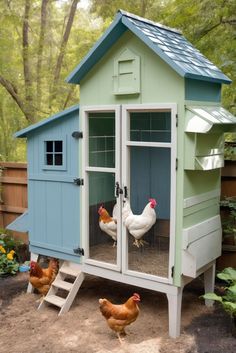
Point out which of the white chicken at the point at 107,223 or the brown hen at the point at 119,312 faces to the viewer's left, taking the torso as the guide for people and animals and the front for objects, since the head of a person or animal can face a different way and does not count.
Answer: the white chicken

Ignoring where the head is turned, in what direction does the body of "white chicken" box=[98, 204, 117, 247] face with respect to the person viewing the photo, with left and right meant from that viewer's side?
facing to the left of the viewer

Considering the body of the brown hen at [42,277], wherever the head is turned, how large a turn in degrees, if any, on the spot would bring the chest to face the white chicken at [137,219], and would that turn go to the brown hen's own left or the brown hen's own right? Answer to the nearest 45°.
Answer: approximately 135° to the brown hen's own left

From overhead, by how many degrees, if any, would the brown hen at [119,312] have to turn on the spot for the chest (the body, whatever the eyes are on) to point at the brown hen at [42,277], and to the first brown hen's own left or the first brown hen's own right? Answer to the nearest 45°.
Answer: approximately 135° to the first brown hen's own left

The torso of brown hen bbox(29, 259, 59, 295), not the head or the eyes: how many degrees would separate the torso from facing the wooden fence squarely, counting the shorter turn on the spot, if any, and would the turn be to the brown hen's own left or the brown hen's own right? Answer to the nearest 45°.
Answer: approximately 90° to the brown hen's own right

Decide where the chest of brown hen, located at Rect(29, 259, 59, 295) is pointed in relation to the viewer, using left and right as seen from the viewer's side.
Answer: facing to the left of the viewer

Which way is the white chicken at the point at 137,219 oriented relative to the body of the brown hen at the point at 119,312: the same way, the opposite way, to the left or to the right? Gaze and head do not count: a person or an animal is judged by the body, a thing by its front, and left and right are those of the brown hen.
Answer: the same way

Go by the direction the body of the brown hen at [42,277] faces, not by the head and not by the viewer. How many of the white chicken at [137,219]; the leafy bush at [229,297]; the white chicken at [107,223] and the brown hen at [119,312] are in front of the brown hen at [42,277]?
0

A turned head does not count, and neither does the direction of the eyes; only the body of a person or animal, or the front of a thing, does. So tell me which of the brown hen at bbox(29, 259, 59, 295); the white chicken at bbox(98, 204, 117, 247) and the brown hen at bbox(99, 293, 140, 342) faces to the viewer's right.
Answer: the brown hen at bbox(99, 293, 140, 342)

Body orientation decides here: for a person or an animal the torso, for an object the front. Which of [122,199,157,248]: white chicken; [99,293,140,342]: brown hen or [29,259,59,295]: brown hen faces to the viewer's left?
[29,259,59,295]: brown hen

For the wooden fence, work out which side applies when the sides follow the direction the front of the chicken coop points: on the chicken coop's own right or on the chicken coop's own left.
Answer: on the chicken coop's own right

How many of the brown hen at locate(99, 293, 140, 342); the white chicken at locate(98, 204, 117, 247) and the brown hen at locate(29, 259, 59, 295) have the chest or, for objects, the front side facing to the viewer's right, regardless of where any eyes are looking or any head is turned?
1
